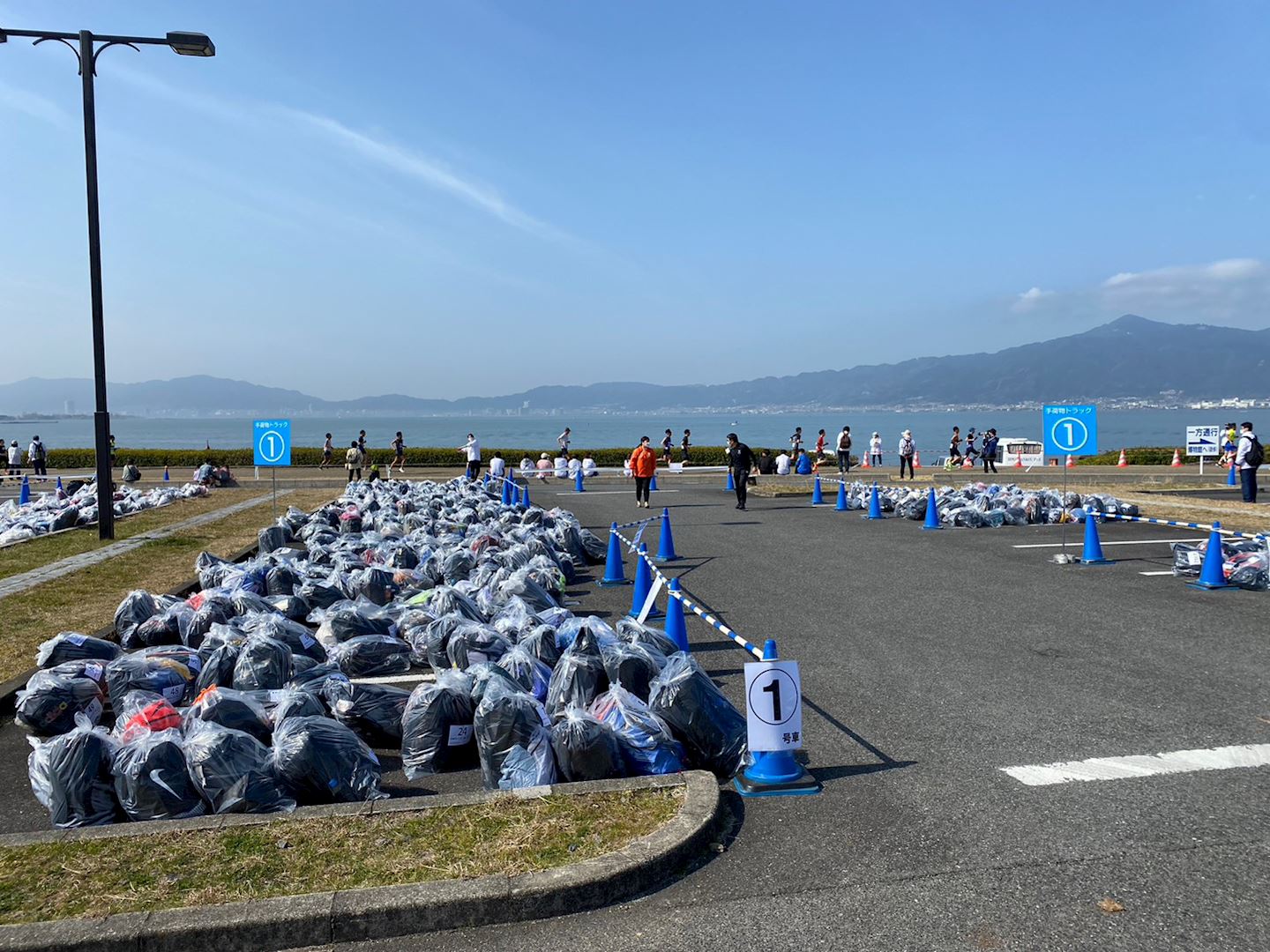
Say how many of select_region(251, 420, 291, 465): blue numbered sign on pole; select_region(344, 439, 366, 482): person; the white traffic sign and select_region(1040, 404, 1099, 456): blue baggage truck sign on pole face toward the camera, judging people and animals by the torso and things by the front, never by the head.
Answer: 3

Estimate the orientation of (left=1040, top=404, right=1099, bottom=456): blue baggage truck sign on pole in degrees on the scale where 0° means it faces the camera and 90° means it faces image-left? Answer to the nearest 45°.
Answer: approximately 0°

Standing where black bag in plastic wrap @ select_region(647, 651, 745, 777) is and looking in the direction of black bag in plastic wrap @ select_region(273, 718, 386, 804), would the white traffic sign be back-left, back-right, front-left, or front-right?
back-right

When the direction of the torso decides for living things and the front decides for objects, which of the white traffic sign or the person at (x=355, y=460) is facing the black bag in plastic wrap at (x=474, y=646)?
the white traffic sign

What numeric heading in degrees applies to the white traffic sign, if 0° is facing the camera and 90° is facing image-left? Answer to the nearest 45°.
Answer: approximately 0°

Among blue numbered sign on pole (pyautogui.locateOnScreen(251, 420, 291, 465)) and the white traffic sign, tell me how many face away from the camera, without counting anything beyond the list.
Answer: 0

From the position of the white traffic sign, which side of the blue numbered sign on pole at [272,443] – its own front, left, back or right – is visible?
left

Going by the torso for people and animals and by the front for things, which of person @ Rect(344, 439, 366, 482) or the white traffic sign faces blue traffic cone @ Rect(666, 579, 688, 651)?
the white traffic sign
